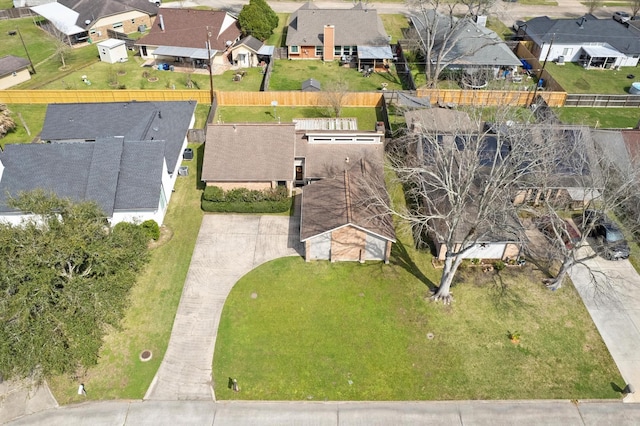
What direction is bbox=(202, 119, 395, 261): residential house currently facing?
toward the camera

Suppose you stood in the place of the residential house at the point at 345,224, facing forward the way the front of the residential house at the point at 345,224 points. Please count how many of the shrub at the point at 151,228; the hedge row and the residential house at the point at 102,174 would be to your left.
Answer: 0

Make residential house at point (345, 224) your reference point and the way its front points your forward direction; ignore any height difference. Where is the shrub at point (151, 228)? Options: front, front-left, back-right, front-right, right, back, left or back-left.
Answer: right

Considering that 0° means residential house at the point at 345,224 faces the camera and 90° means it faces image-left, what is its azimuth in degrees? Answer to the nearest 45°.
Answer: approximately 0°

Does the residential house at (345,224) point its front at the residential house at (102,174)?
no

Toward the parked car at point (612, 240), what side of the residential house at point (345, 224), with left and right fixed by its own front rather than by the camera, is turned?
left

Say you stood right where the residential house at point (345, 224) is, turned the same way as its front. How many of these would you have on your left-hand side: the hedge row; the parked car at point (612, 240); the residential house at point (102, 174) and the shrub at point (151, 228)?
1

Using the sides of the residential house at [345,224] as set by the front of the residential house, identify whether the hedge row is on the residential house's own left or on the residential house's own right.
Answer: on the residential house's own right

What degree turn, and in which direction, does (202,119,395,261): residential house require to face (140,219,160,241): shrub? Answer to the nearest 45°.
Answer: approximately 45° to its right

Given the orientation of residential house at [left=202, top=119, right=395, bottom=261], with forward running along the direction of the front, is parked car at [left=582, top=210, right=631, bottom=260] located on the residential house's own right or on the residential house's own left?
on the residential house's own left
